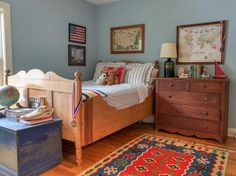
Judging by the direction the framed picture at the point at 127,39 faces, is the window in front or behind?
in front

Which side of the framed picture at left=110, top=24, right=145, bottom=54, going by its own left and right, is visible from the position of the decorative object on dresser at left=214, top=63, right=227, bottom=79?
left

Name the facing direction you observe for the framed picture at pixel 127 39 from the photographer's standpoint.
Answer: facing the viewer and to the left of the viewer

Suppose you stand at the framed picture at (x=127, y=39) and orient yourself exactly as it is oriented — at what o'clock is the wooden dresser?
The wooden dresser is roughly at 9 o'clock from the framed picture.

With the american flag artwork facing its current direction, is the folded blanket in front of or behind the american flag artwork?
in front

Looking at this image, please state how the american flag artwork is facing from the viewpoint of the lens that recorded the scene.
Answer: facing the viewer and to the right of the viewer

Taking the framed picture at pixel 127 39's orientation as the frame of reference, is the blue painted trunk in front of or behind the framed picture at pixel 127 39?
in front

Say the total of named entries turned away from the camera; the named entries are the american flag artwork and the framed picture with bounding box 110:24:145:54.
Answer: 0

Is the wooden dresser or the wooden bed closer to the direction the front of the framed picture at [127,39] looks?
the wooden bed
